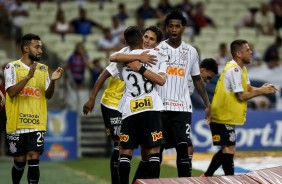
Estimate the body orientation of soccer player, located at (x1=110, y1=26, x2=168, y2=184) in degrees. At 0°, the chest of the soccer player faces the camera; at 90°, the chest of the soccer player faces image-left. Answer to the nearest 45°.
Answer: approximately 180°

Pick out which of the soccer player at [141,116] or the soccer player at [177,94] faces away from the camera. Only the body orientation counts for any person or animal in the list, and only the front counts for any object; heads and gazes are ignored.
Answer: the soccer player at [141,116]

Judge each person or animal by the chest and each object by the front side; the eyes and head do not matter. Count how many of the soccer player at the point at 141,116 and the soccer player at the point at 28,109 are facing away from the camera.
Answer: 1

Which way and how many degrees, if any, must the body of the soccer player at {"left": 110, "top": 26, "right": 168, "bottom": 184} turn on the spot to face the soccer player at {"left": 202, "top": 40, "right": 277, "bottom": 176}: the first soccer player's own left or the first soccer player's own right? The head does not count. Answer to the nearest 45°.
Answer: approximately 45° to the first soccer player's own right
